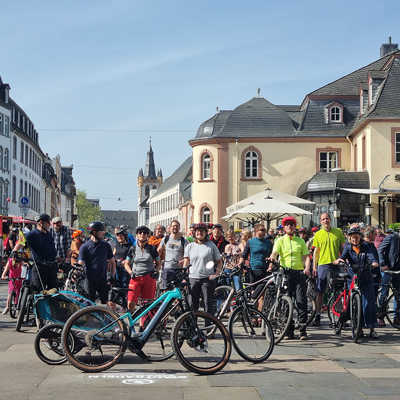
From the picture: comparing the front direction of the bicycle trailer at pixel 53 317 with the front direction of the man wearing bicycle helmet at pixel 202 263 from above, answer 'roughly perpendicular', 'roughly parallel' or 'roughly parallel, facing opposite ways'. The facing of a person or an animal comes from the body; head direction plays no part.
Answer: roughly perpendicular

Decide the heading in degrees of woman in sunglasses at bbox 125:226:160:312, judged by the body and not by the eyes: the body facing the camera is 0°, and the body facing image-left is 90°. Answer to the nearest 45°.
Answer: approximately 0°

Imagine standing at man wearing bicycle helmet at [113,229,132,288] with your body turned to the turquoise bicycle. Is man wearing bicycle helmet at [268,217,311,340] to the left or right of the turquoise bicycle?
left

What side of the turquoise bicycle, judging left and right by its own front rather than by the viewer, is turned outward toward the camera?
right

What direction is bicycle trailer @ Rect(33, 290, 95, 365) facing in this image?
to the viewer's right

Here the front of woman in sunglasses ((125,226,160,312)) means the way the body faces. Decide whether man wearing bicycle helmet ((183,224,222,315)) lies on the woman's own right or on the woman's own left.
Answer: on the woman's own left

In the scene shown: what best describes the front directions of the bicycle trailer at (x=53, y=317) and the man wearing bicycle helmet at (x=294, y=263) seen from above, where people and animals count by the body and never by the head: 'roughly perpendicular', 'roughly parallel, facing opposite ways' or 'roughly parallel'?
roughly perpendicular

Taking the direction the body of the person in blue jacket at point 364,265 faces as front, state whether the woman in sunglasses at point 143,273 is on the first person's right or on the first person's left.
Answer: on the first person's right

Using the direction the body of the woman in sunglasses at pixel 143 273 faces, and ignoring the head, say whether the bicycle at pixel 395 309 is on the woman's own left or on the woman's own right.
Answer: on the woman's own left

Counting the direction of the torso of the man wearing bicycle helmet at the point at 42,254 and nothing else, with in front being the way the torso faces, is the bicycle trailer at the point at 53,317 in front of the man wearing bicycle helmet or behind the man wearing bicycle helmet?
in front

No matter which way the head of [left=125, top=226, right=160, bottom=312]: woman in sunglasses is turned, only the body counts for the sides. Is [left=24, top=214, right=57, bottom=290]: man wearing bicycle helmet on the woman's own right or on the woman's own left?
on the woman's own right
